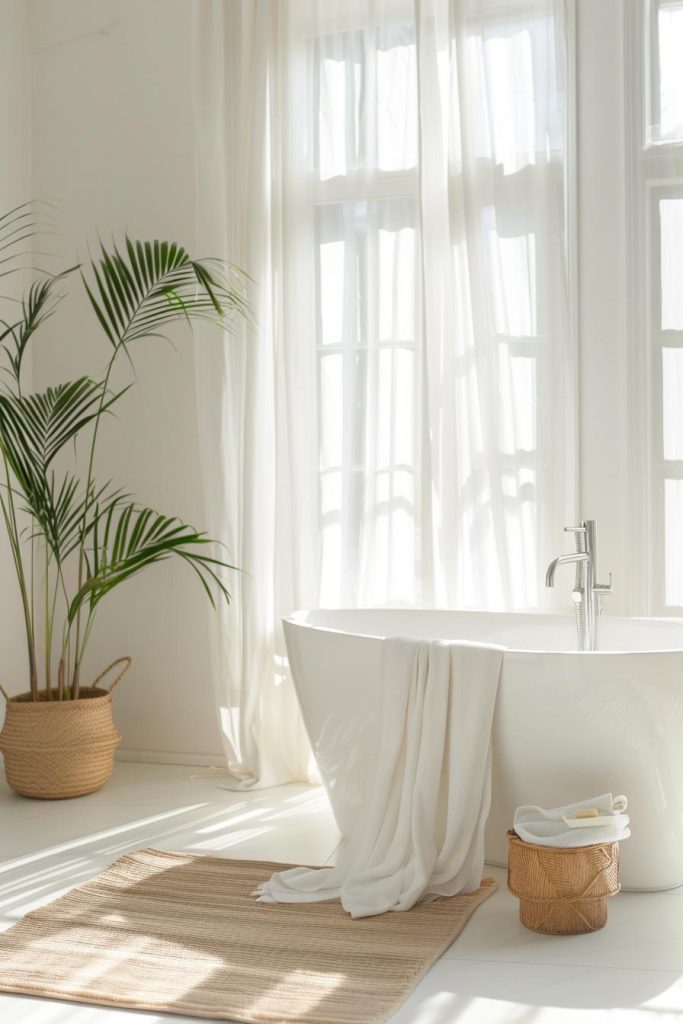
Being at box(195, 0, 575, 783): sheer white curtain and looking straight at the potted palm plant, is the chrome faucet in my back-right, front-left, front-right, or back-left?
back-left

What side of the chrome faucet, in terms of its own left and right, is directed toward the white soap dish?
left

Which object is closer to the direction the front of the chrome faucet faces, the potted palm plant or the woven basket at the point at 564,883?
the potted palm plant

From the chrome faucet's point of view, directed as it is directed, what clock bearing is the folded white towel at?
The folded white towel is roughly at 9 o'clock from the chrome faucet.

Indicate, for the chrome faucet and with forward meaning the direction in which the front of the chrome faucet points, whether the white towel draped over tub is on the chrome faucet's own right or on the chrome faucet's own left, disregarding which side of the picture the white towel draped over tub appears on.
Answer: on the chrome faucet's own left

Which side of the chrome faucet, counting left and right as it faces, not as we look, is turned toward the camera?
left

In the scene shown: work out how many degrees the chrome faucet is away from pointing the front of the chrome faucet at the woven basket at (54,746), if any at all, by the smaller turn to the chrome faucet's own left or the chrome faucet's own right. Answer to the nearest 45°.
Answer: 0° — it already faces it
